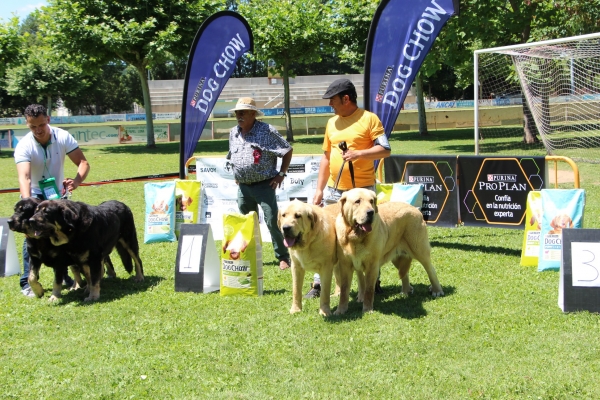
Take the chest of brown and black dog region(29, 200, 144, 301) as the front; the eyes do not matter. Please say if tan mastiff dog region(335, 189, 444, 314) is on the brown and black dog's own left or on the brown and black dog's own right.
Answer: on the brown and black dog's own left

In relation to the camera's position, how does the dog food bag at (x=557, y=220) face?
facing the viewer

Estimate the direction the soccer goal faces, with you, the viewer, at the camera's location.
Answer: facing the viewer and to the left of the viewer

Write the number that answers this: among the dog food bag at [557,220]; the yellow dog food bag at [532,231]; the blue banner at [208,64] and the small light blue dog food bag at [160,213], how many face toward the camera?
4

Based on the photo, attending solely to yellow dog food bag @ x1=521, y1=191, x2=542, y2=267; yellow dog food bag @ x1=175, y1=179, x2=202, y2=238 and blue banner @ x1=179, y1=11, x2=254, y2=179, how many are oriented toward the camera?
3

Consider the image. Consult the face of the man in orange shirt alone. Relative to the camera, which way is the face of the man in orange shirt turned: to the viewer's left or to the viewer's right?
to the viewer's left

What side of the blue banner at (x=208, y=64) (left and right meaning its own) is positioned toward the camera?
front

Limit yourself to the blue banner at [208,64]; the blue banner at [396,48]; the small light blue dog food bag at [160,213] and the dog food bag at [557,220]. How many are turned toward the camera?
4

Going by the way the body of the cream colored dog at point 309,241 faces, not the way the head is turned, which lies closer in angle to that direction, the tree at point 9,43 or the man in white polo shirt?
the man in white polo shirt

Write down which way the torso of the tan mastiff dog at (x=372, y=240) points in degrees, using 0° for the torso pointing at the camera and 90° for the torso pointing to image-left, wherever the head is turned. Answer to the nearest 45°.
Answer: approximately 45°

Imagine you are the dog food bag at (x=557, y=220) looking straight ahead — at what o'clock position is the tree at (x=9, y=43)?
The tree is roughly at 4 o'clock from the dog food bag.

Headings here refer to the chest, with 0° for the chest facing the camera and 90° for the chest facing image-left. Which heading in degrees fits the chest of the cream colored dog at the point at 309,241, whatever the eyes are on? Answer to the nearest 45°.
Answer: approximately 45°

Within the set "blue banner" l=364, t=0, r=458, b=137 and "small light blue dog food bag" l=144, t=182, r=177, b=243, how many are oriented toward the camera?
2

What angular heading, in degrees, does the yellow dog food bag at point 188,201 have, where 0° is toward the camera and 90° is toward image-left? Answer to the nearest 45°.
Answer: approximately 0°

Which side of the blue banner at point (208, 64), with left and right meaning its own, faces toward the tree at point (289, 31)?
back
